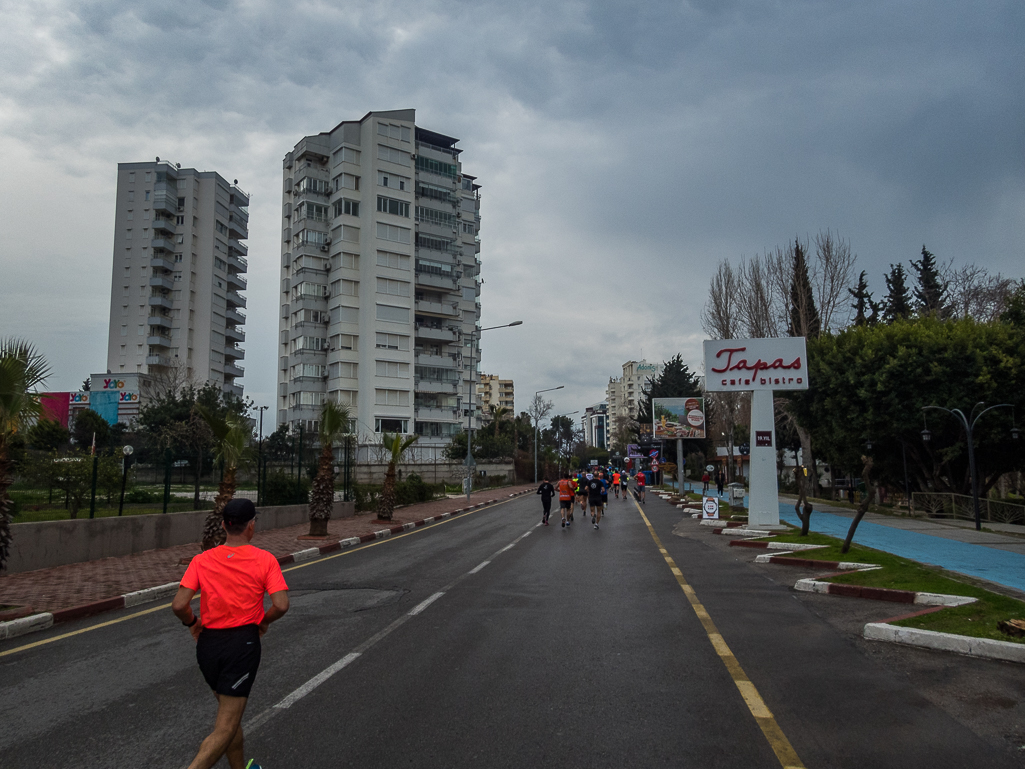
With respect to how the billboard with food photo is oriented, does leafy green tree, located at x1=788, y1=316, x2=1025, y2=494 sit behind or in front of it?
in front

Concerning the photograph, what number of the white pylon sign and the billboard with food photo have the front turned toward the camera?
2

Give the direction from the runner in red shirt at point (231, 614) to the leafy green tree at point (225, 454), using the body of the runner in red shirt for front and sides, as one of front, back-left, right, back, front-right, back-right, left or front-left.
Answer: front

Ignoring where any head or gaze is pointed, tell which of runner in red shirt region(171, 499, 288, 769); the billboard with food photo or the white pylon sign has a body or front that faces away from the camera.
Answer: the runner in red shirt

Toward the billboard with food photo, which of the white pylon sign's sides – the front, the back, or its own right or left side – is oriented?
back

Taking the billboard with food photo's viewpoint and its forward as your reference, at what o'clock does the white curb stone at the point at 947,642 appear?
The white curb stone is roughly at 12 o'clock from the billboard with food photo.

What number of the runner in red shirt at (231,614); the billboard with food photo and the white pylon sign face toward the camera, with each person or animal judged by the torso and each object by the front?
2

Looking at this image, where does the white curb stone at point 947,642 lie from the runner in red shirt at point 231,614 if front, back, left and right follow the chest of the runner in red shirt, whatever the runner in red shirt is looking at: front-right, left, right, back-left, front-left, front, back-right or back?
right

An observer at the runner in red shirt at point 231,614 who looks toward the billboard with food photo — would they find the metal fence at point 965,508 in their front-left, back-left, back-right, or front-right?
front-right

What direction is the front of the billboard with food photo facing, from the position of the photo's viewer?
facing the viewer

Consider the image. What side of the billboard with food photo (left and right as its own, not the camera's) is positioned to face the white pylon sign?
front

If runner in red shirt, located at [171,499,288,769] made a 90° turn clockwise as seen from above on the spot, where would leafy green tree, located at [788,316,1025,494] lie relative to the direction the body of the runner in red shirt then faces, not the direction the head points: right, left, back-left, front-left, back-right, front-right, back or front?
front-left

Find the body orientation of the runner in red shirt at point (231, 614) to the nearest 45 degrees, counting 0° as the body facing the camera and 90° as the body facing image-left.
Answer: approximately 180°

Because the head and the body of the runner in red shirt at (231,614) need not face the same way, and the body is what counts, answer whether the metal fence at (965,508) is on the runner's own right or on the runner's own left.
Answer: on the runner's own right

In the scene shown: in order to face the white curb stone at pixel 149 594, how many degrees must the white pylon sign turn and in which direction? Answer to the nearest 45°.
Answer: approximately 45° to its right

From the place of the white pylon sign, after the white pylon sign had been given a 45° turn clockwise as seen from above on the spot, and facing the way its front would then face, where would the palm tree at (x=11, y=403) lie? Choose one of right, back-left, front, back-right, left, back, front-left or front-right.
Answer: front

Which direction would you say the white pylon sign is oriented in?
toward the camera

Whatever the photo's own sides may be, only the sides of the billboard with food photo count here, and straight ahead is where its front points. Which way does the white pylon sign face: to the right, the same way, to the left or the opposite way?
the same way
